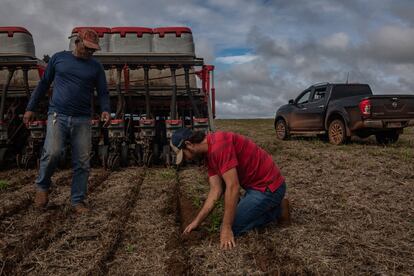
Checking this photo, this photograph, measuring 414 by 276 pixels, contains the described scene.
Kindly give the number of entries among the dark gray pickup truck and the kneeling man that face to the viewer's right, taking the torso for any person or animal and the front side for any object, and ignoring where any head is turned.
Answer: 0

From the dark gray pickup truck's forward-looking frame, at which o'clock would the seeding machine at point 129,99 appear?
The seeding machine is roughly at 9 o'clock from the dark gray pickup truck.

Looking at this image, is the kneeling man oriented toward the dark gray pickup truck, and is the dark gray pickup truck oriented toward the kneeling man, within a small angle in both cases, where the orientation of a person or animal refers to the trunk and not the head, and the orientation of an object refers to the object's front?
no

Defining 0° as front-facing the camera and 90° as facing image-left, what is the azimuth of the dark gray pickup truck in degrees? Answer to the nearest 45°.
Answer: approximately 135°

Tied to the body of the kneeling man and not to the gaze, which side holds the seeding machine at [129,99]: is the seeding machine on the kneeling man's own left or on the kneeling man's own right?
on the kneeling man's own right

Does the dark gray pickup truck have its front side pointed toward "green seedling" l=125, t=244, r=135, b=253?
no

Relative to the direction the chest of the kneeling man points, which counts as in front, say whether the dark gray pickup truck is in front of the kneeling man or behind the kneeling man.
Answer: behind

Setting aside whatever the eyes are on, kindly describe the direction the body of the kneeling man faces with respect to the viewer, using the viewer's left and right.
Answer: facing the viewer and to the left of the viewer

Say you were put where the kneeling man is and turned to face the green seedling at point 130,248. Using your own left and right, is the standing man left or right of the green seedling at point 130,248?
right

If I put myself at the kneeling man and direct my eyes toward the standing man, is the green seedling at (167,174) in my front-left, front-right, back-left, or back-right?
front-right

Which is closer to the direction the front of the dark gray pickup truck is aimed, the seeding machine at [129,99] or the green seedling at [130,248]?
the seeding machine

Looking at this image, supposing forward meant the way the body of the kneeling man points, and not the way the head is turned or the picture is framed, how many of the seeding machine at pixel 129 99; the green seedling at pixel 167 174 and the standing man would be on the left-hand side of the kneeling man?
0

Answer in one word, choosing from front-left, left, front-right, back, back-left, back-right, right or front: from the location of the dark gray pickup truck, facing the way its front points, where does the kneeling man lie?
back-left
